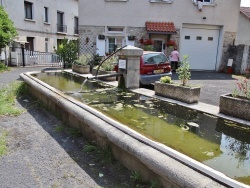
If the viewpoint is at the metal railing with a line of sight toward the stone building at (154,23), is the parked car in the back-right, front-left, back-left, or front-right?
front-right

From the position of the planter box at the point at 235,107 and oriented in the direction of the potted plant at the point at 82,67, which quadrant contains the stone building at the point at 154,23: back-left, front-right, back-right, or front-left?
front-right

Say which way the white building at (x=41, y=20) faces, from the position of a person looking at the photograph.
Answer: facing the viewer and to the right of the viewer

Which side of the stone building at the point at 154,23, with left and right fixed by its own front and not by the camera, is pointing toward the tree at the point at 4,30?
right

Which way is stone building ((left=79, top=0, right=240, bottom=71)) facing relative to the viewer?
toward the camera

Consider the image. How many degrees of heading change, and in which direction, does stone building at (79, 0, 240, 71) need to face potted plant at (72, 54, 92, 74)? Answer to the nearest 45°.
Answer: approximately 45° to its right

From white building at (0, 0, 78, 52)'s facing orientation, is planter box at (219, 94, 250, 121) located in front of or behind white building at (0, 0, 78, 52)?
in front

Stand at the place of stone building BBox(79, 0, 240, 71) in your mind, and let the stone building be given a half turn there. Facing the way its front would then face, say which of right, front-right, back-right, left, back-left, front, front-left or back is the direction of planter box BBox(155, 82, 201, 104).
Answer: back

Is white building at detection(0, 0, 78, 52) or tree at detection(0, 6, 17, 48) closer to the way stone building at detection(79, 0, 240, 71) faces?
the tree

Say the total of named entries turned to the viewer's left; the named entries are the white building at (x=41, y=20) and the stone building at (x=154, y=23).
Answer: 0

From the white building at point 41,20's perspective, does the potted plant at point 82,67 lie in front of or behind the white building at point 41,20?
in front
